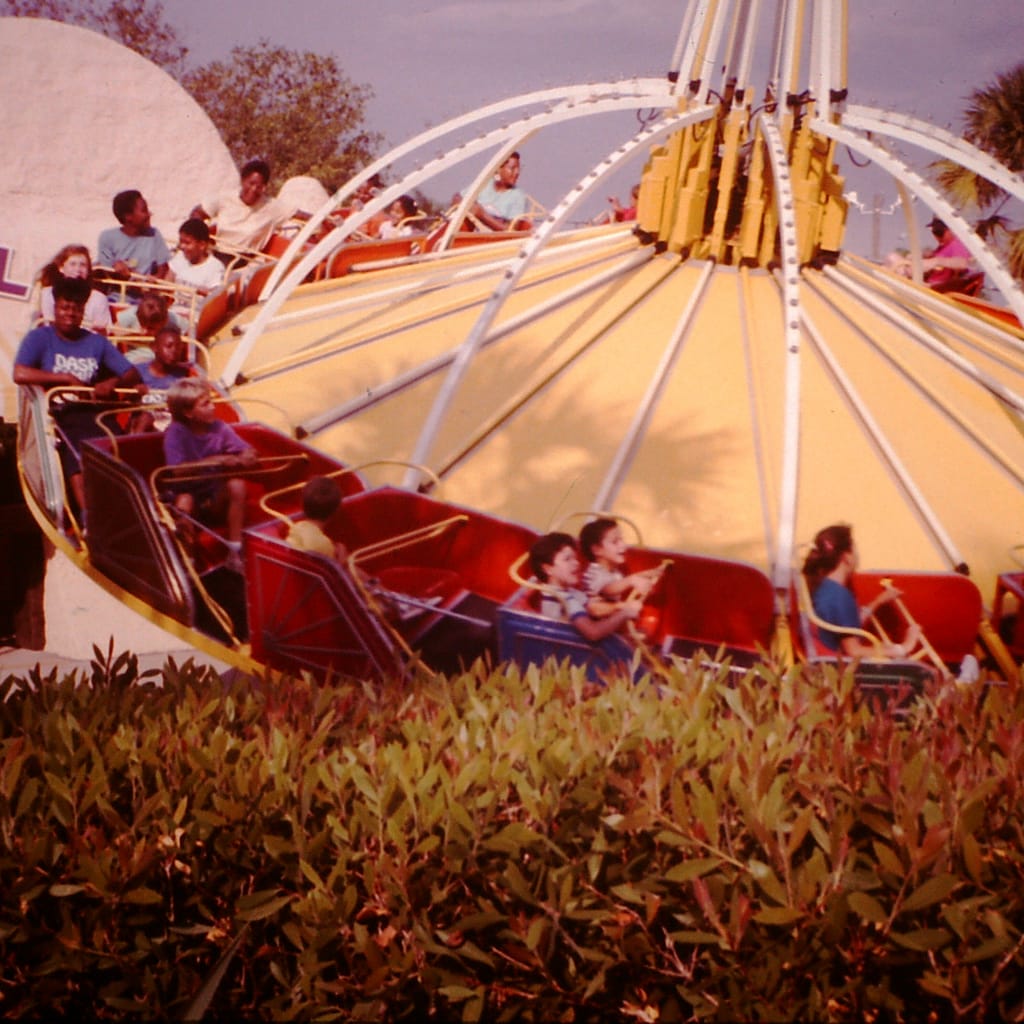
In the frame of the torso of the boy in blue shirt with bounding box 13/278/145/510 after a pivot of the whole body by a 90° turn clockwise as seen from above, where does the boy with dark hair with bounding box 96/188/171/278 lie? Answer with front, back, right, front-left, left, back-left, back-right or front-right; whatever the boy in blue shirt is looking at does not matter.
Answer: right

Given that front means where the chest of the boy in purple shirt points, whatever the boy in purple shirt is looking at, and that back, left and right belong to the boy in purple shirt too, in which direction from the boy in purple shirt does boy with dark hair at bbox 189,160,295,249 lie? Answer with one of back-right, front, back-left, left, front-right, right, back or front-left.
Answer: back-left

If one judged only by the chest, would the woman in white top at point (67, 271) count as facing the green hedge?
yes

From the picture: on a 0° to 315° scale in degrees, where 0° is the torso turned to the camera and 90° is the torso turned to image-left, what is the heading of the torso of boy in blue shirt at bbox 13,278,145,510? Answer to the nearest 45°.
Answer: approximately 0°
